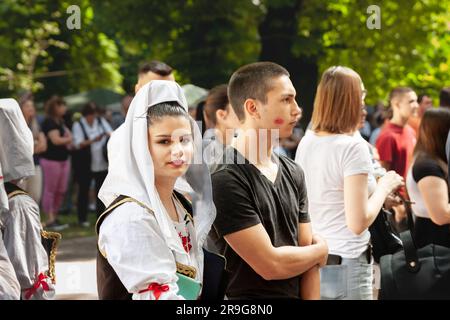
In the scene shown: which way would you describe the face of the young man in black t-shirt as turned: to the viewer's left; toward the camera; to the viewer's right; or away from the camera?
to the viewer's right

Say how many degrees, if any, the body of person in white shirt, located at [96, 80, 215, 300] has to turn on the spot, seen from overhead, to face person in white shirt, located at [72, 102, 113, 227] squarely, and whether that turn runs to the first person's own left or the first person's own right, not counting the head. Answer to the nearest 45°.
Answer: approximately 135° to the first person's own left

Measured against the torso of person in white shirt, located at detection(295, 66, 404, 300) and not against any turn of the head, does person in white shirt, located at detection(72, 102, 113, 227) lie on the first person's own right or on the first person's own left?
on the first person's own left

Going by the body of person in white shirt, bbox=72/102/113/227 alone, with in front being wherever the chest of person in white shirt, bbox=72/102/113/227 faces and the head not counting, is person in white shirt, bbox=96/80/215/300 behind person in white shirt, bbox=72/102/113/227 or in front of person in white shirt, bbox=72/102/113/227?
in front

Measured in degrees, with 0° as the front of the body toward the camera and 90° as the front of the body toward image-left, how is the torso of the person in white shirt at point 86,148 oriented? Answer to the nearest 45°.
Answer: approximately 0°

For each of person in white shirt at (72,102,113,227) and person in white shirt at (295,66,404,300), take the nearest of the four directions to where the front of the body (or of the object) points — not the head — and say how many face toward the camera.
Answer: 1

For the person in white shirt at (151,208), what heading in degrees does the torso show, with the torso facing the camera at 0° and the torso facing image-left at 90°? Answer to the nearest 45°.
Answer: approximately 315°

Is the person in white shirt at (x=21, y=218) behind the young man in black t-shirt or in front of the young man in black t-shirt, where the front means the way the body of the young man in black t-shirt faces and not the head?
behind

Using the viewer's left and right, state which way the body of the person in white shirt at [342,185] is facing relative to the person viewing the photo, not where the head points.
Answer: facing away from the viewer and to the right of the viewer

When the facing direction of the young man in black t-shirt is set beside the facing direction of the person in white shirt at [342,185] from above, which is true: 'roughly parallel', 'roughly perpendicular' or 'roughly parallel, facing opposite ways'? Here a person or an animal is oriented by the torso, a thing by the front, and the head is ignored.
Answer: roughly perpendicular

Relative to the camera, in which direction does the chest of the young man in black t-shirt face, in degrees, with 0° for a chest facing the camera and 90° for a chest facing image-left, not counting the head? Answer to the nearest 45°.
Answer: approximately 315°
